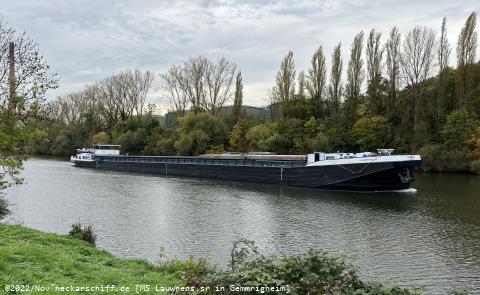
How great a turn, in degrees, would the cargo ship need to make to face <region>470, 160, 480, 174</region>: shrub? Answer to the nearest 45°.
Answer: approximately 90° to its left

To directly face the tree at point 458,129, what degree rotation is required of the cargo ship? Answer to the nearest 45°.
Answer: approximately 90° to its left

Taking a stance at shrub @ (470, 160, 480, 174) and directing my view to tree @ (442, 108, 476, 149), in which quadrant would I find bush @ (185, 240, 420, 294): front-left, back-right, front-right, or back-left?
back-left

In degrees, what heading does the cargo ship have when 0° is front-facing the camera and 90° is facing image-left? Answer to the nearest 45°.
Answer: approximately 315°

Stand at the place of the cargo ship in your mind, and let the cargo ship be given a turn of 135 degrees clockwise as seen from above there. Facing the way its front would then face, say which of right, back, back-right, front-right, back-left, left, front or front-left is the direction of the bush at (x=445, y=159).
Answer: back-right

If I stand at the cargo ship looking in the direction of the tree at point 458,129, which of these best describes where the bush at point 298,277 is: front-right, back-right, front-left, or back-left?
back-right

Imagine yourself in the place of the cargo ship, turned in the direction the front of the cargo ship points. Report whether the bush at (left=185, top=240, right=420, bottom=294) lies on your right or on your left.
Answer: on your right
